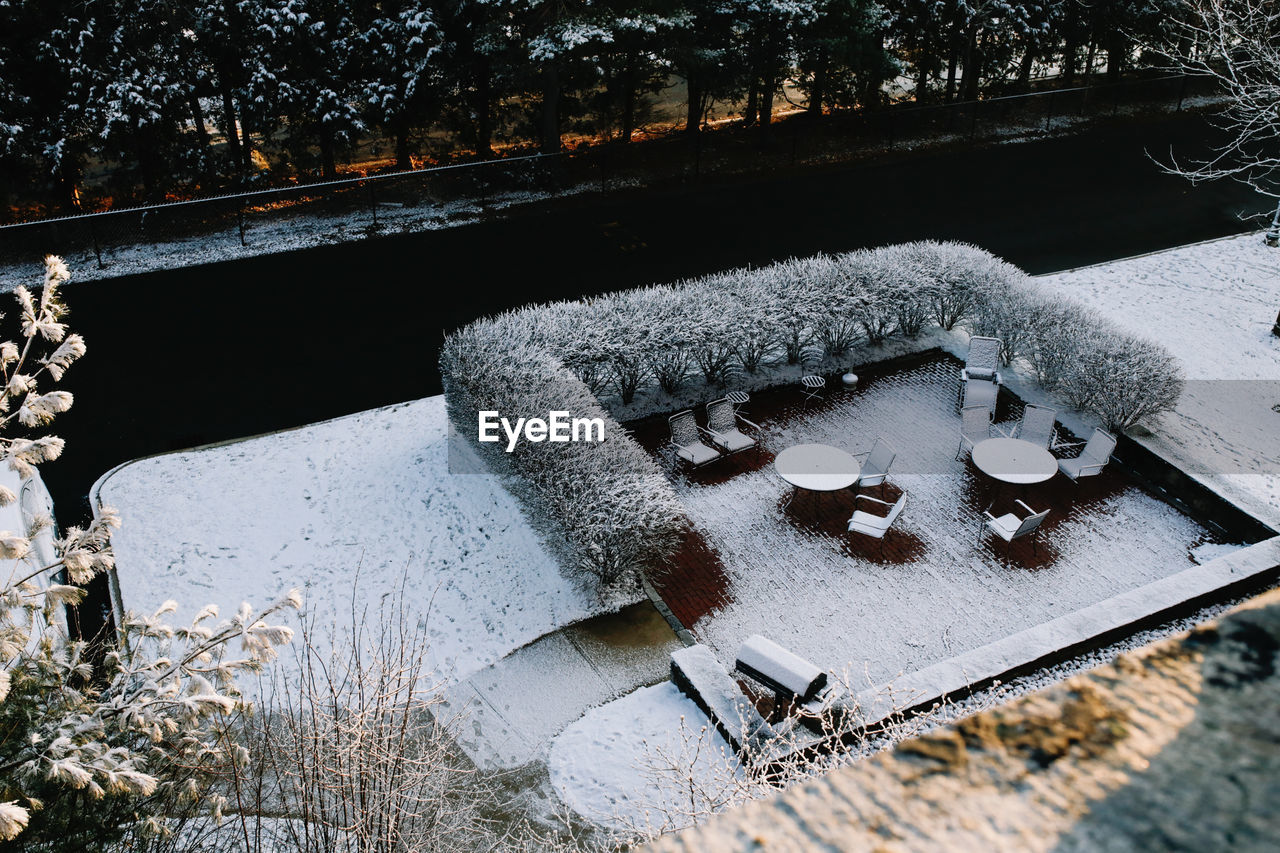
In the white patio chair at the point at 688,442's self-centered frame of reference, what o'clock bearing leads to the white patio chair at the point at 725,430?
the white patio chair at the point at 725,430 is roughly at 9 o'clock from the white patio chair at the point at 688,442.

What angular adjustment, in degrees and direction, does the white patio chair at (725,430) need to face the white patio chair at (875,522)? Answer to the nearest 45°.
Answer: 0° — it already faces it

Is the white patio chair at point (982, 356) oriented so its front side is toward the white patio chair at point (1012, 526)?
yes

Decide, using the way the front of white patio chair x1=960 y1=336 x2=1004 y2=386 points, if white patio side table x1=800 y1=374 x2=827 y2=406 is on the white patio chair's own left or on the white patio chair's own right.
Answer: on the white patio chair's own right

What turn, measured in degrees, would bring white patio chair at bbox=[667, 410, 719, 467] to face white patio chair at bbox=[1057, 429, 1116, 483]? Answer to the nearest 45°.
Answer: approximately 45° to its left

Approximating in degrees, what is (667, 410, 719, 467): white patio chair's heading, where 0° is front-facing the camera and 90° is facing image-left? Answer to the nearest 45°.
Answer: approximately 315°

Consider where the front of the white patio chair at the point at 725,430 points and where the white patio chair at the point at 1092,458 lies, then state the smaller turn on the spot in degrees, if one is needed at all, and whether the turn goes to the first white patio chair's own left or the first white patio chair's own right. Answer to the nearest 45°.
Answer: approximately 45° to the first white patio chair's own left

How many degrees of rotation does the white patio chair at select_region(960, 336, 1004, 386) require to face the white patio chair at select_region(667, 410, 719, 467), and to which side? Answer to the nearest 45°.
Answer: approximately 45° to its right

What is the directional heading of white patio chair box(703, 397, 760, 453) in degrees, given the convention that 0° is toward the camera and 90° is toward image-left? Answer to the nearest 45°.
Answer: approximately 315°
